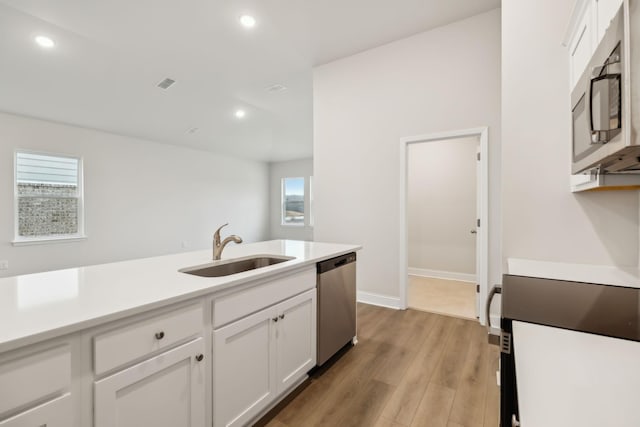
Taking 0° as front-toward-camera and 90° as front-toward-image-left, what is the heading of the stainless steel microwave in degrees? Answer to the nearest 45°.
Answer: approximately 90°

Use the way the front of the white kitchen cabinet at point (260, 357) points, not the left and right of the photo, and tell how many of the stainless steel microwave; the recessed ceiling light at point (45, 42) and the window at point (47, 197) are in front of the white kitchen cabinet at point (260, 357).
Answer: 1

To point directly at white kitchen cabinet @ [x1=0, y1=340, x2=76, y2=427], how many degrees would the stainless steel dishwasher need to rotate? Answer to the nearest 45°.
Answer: approximately 90° to its right

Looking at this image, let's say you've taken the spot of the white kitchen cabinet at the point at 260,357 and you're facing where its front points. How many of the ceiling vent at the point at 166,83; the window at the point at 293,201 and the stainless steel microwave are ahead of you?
1

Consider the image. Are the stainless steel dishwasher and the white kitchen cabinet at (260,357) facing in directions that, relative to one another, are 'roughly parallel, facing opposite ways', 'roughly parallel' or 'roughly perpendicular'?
roughly parallel

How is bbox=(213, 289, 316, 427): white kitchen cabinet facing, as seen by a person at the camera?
facing the viewer and to the right of the viewer

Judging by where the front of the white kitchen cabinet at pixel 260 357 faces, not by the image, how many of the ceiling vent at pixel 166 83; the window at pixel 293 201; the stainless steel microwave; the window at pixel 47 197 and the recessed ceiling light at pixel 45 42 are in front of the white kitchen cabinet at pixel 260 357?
1

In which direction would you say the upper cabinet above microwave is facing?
to the viewer's left
